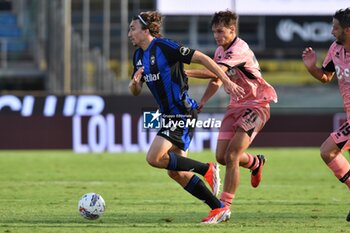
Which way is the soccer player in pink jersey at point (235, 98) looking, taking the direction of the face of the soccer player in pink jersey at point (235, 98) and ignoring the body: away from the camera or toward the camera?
toward the camera

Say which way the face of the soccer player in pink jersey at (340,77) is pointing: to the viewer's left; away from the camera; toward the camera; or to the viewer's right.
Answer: to the viewer's left

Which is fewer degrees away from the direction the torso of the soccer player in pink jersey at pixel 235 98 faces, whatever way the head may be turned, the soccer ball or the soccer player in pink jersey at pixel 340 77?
the soccer ball

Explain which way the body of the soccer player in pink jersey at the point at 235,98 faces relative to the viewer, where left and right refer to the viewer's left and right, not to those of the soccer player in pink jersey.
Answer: facing the viewer and to the left of the viewer

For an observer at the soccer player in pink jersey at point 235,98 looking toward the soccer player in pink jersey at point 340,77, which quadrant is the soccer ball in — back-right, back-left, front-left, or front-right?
back-right

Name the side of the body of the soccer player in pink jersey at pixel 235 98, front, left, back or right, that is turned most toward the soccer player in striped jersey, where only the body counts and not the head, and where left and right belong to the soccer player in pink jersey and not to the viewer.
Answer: front

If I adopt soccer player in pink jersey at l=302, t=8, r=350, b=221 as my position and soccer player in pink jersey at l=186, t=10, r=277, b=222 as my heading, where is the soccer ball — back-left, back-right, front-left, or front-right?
front-left

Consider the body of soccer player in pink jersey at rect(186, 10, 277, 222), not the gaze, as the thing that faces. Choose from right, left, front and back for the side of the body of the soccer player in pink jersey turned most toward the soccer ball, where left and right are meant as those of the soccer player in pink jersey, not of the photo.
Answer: front

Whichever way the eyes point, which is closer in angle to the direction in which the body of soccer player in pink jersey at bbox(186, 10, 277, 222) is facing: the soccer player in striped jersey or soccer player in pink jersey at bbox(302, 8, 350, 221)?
the soccer player in striped jersey

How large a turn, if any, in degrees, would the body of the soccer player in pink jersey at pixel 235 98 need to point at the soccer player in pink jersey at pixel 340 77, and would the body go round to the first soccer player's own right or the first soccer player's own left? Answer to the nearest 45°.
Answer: approximately 135° to the first soccer player's own left
